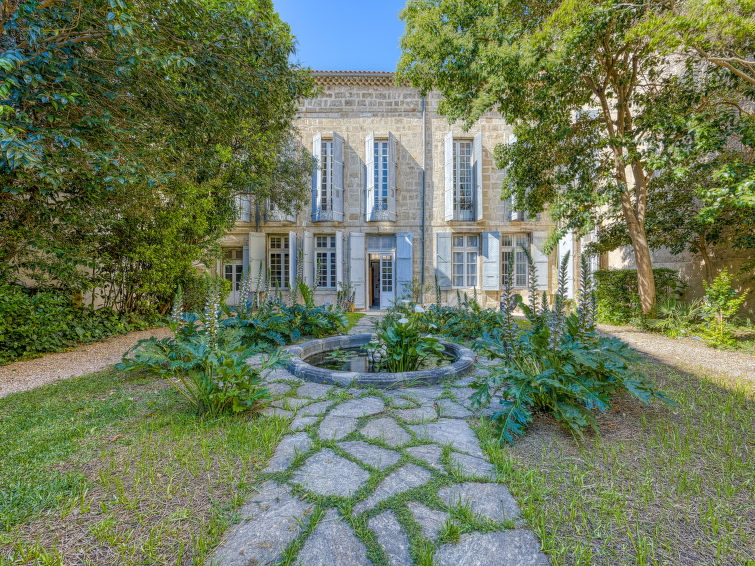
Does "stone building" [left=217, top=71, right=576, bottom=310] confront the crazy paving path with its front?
yes

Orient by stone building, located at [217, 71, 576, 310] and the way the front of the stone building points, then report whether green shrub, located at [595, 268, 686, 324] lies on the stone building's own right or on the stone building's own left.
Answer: on the stone building's own left

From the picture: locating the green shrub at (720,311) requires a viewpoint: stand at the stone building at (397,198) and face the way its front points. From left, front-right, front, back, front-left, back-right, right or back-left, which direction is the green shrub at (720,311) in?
front-left

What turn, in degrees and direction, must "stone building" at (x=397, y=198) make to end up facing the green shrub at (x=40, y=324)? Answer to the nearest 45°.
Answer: approximately 45° to its right

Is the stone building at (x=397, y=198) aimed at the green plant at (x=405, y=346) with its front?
yes

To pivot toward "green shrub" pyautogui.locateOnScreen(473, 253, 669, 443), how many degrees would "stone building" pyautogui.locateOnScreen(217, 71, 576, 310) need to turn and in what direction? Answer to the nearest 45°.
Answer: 0° — it already faces it

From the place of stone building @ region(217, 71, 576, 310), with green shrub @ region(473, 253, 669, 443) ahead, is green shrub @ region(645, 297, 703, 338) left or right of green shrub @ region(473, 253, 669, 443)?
left

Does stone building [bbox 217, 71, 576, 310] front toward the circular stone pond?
yes

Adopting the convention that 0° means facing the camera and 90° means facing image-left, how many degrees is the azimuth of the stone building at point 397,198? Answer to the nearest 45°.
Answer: approximately 0°
